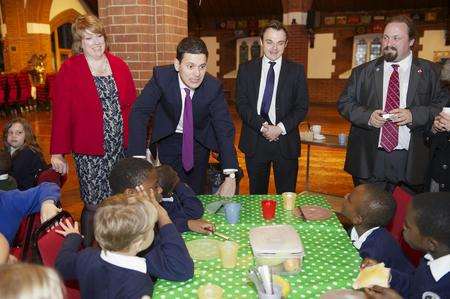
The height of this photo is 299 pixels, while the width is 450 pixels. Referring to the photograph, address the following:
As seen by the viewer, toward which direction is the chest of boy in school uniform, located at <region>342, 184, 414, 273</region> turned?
to the viewer's left

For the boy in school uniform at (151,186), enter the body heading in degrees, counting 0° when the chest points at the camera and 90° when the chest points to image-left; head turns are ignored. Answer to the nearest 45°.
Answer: approximately 270°

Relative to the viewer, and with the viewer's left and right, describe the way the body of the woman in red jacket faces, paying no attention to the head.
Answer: facing the viewer and to the right of the viewer

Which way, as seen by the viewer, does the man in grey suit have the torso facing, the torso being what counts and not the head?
toward the camera

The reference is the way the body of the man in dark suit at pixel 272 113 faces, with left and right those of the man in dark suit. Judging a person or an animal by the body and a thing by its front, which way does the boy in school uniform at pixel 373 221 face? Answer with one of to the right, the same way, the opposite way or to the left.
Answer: to the right

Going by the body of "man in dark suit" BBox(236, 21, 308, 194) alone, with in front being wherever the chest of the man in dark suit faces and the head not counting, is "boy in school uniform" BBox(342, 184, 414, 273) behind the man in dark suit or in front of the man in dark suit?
in front

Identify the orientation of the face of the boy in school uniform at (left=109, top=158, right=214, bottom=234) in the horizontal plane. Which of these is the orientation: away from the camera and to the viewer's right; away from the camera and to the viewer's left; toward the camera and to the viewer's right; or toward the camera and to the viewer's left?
away from the camera and to the viewer's right

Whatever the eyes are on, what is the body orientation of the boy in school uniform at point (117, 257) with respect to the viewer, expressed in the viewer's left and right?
facing away from the viewer and to the right of the viewer

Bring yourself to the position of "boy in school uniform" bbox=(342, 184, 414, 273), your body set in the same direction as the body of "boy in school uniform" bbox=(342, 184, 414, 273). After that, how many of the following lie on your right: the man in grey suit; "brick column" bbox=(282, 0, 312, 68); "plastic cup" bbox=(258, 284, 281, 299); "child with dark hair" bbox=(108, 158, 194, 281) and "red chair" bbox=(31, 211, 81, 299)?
2

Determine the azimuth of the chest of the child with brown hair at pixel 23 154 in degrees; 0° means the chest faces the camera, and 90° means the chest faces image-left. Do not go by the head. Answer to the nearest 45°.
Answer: approximately 45°

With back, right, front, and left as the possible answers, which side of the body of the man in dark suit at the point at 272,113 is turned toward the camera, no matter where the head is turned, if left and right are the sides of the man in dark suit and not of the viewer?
front

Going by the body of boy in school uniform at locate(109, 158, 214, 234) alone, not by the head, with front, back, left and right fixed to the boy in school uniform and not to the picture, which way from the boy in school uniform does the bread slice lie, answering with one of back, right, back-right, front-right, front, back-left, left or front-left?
front-right

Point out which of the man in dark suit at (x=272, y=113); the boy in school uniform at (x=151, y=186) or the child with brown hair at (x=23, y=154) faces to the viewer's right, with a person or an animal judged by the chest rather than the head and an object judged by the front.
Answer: the boy in school uniform
